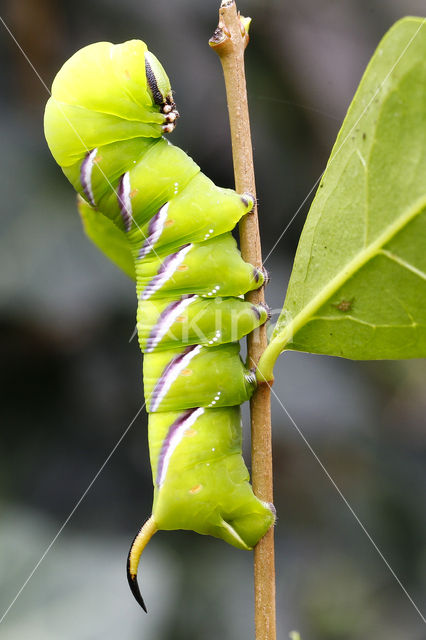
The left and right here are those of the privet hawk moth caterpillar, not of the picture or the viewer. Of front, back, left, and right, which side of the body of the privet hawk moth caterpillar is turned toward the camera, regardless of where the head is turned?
right
